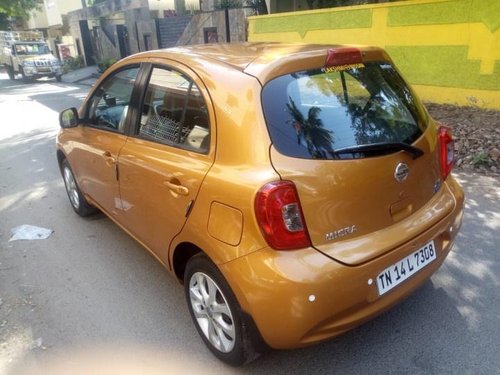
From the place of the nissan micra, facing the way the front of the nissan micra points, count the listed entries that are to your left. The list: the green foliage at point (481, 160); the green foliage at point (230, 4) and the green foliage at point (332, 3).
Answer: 0

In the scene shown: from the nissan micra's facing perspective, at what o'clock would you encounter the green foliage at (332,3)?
The green foliage is roughly at 2 o'clock from the nissan micra.

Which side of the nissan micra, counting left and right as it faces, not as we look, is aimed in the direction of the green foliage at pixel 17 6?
front

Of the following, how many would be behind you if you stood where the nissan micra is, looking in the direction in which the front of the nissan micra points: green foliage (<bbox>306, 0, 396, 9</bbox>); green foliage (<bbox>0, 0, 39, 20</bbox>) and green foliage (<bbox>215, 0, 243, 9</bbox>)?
0

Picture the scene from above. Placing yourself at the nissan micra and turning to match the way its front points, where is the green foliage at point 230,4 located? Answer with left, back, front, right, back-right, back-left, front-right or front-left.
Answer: front-right

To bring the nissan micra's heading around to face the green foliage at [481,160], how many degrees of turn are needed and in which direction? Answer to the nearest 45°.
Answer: approximately 90° to its right

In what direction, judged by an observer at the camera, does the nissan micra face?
facing away from the viewer and to the left of the viewer
